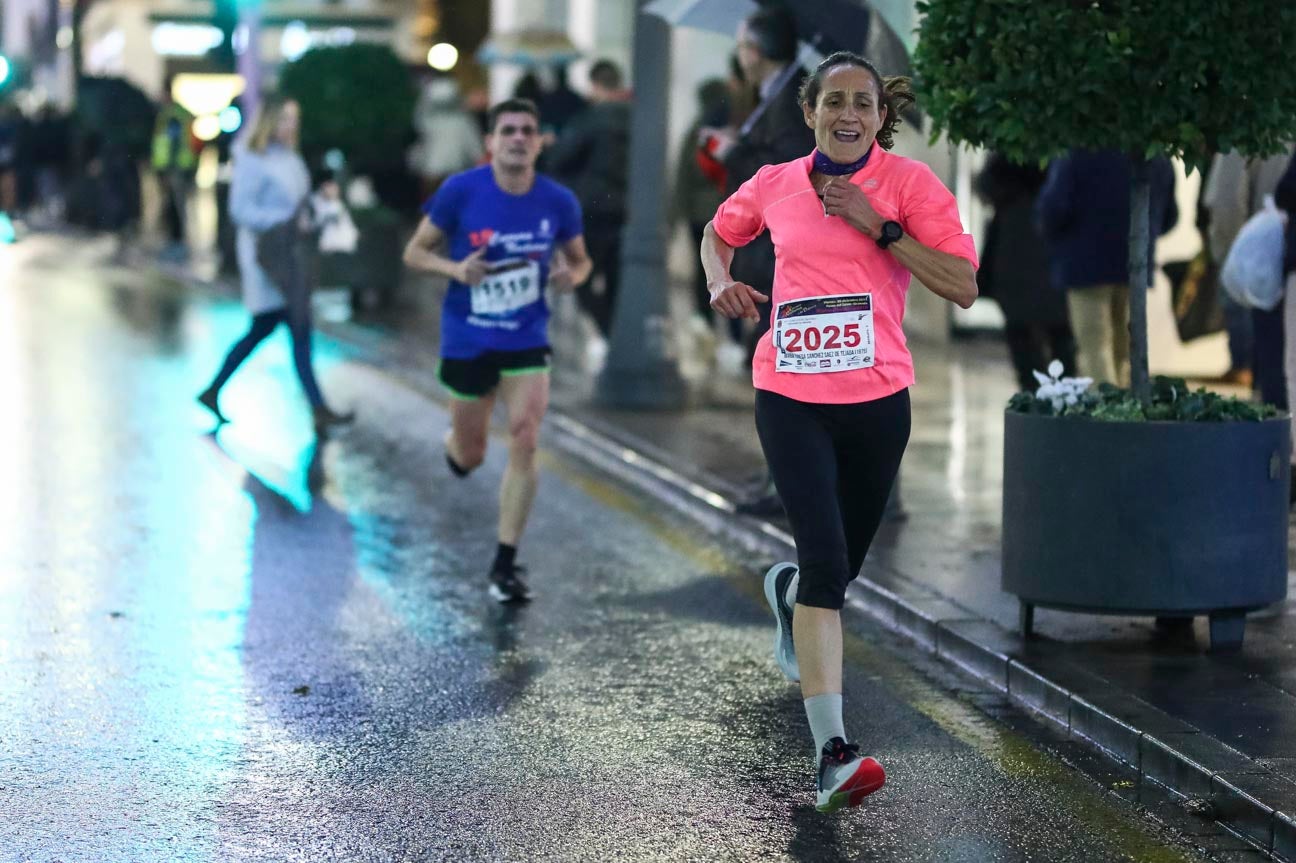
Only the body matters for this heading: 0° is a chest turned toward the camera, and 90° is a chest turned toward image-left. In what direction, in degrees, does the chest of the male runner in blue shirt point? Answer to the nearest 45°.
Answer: approximately 0°

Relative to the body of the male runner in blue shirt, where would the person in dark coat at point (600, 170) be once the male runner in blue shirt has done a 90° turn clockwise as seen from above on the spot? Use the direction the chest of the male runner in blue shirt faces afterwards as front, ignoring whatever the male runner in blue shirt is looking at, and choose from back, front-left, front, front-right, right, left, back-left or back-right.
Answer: right

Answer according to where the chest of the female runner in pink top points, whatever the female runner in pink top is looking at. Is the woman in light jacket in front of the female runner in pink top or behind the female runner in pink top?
behind

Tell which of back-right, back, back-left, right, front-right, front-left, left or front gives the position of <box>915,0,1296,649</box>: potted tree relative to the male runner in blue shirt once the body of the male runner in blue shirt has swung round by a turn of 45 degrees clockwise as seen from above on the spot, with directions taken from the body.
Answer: left

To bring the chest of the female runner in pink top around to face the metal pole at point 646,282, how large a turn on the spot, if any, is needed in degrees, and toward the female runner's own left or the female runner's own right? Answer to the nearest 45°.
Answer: approximately 180°
